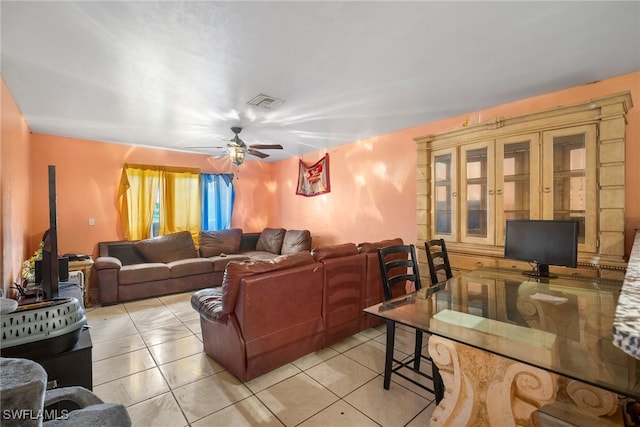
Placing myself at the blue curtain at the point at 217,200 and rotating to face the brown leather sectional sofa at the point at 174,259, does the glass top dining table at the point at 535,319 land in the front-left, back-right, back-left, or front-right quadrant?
front-left

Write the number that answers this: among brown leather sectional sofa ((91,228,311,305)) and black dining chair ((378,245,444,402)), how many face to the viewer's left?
0

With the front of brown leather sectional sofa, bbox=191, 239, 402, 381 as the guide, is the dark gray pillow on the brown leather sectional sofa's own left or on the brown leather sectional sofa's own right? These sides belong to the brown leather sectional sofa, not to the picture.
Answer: on the brown leather sectional sofa's own right

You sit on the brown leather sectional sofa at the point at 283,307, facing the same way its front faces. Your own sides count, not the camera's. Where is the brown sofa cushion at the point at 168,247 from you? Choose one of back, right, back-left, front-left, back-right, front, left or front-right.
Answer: front

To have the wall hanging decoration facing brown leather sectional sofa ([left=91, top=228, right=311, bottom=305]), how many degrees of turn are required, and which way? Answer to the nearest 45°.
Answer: approximately 45° to its right

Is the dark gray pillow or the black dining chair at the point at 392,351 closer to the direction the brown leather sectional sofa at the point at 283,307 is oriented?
the dark gray pillow

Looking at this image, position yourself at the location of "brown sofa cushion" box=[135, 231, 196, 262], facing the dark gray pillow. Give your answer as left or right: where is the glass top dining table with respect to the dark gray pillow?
right

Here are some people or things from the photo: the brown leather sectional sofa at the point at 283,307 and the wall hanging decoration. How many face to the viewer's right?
0

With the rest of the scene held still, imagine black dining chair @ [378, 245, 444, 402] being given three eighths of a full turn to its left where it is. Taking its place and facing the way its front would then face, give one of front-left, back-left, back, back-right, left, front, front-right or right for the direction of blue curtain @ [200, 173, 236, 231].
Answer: front-left

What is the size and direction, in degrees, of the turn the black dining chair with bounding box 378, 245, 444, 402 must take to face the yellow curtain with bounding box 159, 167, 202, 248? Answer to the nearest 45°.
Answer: approximately 180°

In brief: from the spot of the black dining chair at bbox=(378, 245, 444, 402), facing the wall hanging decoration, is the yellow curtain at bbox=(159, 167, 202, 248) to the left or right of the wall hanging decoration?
left

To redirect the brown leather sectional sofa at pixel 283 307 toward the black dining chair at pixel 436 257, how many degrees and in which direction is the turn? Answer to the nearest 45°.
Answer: approximately 135° to its right

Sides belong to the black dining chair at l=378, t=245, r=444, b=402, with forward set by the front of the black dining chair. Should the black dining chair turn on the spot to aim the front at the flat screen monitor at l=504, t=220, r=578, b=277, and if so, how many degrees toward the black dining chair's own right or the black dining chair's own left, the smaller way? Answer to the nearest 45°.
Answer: approximately 90° to the black dining chair's own left

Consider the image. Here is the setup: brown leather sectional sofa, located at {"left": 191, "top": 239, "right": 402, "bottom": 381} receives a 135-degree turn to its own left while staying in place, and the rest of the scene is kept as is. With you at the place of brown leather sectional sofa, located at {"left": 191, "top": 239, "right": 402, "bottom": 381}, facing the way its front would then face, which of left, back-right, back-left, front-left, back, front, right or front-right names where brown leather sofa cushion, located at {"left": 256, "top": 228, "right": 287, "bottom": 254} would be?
back

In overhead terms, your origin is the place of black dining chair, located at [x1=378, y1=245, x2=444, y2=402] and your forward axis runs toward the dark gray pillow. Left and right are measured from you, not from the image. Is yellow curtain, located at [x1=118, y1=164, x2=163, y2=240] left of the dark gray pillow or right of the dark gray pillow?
left
